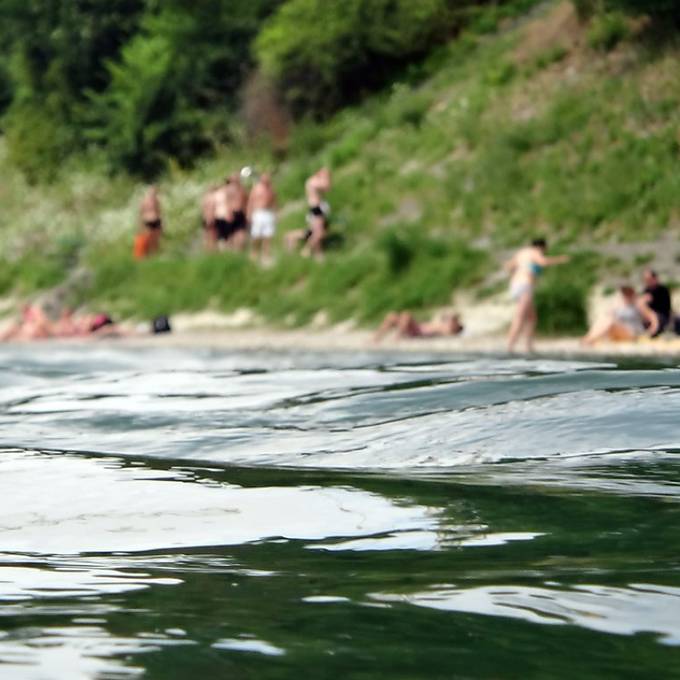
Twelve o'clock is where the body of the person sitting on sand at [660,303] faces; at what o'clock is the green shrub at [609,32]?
The green shrub is roughly at 3 o'clock from the person sitting on sand.

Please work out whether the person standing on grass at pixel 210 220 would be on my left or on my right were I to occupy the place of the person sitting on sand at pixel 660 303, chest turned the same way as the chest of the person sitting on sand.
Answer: on my right

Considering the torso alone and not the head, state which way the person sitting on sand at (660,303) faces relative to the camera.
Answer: to the viewer's left

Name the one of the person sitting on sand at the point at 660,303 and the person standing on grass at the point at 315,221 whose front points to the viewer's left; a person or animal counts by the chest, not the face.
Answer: the person sitting on sand

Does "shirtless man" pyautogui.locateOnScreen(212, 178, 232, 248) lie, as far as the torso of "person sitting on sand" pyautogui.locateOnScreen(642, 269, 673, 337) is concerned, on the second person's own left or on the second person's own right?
on the second person's own right

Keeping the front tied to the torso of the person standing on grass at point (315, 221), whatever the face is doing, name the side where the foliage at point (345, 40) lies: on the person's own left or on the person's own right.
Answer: on the person's own left

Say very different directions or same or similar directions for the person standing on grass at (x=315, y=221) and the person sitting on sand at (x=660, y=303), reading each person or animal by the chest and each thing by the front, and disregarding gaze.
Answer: very different directions
